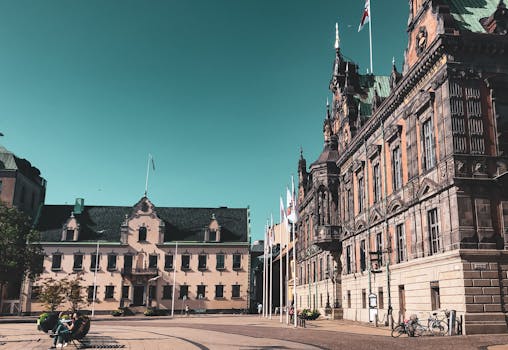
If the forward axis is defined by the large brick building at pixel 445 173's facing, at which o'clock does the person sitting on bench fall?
The person sitting on bench is roughly at 12 o'clock from the large brick building.

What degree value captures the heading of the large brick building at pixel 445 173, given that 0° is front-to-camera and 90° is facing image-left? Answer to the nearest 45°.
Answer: approximately 45°
